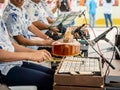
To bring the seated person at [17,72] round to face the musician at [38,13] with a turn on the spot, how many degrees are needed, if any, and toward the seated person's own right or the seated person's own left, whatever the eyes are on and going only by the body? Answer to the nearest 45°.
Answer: approximately 90° to the seated person's own left

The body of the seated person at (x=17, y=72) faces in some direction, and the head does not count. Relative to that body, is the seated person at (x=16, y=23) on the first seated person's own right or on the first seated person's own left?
on the first seated person's own left

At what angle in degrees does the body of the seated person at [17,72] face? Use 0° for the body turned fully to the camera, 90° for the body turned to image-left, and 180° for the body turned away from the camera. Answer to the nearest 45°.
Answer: approximately 270°
